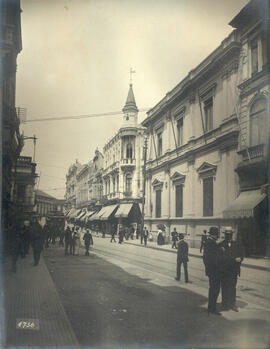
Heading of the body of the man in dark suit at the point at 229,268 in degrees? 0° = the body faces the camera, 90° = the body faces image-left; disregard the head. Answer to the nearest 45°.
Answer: approximately 0°

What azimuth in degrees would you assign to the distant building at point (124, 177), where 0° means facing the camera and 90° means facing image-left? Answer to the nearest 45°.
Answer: approximately 45°

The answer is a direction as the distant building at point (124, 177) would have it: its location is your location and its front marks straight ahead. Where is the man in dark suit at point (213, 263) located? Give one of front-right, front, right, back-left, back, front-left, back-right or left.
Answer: front-left

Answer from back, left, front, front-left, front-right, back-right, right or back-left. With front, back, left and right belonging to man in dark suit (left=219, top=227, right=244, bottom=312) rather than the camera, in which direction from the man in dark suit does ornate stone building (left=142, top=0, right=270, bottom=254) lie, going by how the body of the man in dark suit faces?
back

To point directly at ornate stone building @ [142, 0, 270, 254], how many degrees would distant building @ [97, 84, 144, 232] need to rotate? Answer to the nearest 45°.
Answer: approximately 45° to its left
